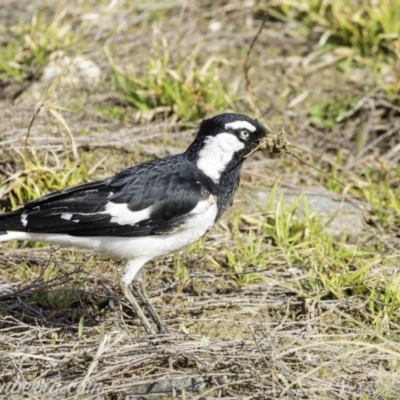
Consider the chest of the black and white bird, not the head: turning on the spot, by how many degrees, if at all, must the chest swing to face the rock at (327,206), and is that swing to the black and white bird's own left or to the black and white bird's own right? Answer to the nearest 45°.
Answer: approximately 45° to the black and white bird's own left

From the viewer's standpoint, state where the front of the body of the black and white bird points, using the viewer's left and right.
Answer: facing to the right of the viewer
